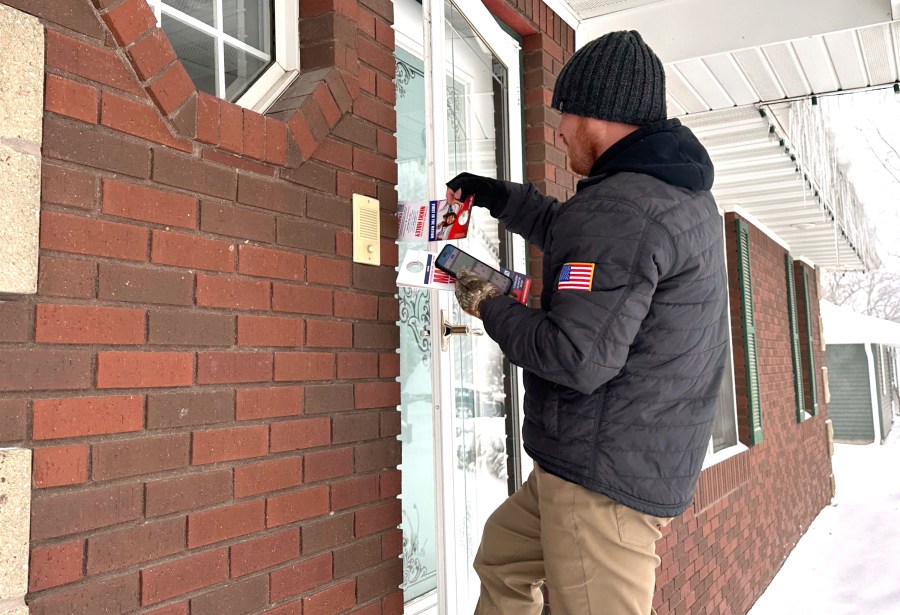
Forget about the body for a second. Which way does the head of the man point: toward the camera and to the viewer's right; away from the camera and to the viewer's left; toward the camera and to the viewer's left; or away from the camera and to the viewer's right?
away from the camera and to the viewer's left

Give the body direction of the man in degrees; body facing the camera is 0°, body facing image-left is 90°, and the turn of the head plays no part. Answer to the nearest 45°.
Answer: approximately 135°
